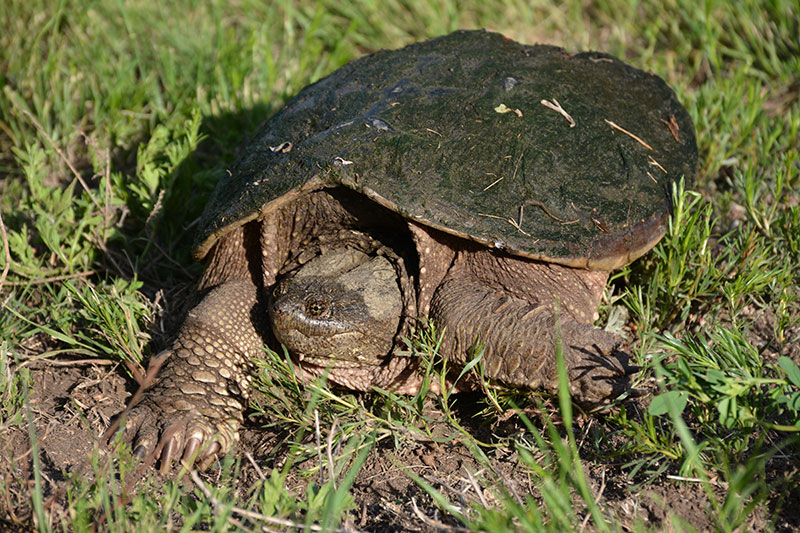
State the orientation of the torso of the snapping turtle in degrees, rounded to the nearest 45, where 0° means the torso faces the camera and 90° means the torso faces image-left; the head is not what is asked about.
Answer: approximately 45°

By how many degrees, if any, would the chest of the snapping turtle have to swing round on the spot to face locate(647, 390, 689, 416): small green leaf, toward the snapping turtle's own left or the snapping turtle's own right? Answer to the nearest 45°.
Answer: approximately 90° to the snapping turtle's own left
